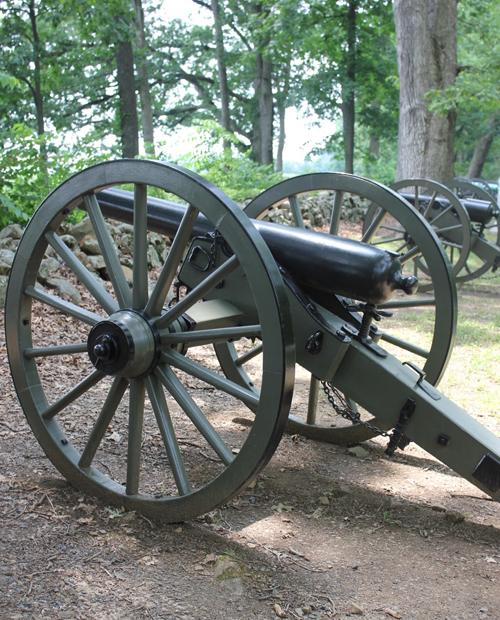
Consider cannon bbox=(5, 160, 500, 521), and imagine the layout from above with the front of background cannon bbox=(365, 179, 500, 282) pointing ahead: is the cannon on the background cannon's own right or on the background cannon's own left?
on the background cannon's own left

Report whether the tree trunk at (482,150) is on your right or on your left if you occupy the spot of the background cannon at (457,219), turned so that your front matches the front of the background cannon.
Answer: on your right

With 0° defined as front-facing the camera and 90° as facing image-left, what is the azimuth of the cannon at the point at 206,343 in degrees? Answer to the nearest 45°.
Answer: approximately 135°

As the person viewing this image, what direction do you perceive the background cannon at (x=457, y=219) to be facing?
facing away from the viewer and to the left of the viewer

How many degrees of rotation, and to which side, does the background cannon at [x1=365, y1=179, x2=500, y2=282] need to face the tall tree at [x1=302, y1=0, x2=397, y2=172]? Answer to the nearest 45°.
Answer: approximately 45° to its right

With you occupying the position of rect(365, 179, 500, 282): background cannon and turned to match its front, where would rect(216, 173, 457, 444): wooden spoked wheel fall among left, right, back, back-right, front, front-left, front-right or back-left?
back-left

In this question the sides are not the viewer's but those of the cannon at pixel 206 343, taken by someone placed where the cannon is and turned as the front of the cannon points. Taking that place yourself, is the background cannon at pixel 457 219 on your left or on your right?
on your right
